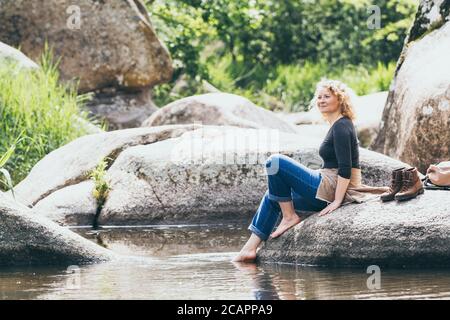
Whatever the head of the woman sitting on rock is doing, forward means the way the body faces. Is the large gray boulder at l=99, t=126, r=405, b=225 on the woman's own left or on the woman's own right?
on the woman's own right

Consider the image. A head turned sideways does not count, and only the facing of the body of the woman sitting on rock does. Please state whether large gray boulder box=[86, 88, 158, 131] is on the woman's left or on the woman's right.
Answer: on the woman's right

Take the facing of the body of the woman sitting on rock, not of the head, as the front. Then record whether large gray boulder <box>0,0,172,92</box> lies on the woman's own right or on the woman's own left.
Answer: on the woman's own right

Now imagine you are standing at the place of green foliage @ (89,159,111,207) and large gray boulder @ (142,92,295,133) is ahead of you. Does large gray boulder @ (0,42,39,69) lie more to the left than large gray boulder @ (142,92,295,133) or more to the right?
left

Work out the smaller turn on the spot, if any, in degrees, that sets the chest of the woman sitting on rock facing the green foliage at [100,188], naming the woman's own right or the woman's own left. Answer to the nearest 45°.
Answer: approximately 45° to the woman's own right

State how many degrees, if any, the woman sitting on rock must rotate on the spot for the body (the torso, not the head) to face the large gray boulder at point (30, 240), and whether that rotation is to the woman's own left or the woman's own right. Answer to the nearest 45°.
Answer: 0° — they already face it

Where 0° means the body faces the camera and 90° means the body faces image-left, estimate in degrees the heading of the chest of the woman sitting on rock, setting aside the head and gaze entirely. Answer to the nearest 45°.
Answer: approximately 90°

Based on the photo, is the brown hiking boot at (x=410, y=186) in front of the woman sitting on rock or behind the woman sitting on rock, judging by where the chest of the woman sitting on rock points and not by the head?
behind

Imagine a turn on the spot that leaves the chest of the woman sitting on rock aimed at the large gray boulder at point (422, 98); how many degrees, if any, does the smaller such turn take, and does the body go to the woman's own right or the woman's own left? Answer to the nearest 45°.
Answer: approximately 90° to the woman's own right

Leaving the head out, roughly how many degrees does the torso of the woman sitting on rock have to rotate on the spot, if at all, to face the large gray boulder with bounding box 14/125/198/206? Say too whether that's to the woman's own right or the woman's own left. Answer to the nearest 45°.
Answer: approximately 45° to the woman's own right

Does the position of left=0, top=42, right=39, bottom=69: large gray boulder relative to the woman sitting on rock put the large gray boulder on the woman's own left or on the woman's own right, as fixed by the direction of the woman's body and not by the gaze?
on the woman's own right
